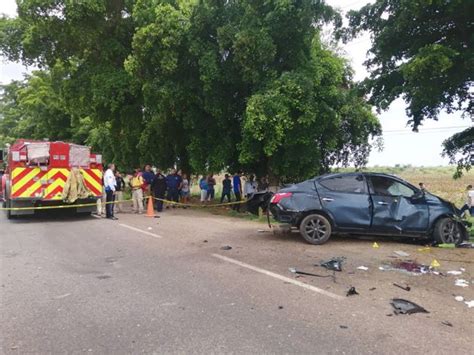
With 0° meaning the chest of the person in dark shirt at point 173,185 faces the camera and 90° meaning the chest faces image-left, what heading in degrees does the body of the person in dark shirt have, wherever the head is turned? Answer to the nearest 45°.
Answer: approximately 0°

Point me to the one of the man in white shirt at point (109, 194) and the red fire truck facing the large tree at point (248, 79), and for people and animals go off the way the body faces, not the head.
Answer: the man in white shirt

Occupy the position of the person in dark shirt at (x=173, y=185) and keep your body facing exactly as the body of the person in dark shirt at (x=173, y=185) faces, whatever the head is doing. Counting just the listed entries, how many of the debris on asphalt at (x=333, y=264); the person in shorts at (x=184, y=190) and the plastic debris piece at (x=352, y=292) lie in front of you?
2

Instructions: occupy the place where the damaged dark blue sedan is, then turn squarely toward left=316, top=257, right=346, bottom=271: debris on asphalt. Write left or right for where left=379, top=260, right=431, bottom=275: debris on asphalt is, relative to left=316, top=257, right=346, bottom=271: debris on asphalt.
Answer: left

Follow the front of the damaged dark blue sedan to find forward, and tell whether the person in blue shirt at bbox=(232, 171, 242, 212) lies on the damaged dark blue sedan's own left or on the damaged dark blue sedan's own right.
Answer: on the damaged dark blue sedan's own left

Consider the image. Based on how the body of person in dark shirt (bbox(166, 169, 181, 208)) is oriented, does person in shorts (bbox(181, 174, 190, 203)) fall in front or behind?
behind

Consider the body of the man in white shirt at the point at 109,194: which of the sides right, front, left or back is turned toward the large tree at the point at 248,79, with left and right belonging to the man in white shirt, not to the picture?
front

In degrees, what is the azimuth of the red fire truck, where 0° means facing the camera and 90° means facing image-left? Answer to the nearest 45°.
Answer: approximately 180°

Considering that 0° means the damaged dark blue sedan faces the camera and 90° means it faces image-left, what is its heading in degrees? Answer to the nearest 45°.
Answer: approximately 270°

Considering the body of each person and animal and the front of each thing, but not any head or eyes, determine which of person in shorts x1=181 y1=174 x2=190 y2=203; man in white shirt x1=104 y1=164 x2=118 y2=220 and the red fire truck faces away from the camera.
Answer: the red fire truck

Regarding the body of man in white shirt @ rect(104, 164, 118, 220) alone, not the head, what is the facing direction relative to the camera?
to the viewer's right

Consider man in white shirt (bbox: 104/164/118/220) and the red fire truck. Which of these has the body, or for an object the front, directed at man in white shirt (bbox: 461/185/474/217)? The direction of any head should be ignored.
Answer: man in white shirt (bbox: 104/164/118/220)

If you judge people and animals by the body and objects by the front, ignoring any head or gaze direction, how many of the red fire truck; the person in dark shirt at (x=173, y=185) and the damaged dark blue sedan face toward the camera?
1

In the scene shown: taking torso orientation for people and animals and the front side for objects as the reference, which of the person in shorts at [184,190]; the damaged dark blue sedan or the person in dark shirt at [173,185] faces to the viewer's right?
the damaged dark blue sedan
